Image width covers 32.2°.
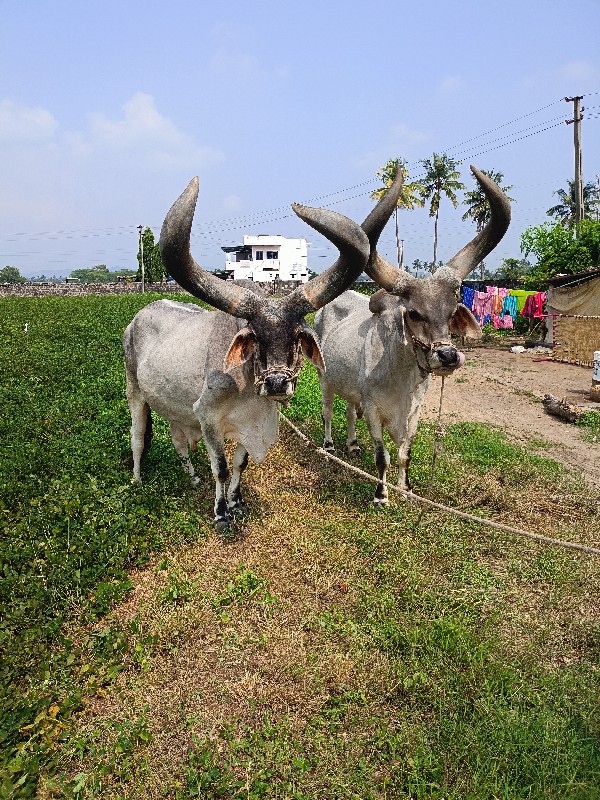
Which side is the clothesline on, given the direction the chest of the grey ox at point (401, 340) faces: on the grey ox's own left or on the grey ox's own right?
on the grey ox's own left

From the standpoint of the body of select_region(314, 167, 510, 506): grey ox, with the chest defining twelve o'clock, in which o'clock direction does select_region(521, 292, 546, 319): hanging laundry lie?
The hanging laundry is roughly at 8 o'clock from the grey ox.

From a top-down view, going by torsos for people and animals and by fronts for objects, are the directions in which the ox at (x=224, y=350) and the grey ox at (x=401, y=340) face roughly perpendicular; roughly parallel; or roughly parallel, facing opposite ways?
roughly parallel

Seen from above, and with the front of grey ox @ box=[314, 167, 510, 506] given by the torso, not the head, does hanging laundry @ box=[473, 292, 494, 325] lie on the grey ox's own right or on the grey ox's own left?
on the grey ox's own left

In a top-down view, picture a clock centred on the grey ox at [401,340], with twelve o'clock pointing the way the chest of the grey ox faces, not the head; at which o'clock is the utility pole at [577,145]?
The utility pole is roughly at 8 o'clock from the grey ox.

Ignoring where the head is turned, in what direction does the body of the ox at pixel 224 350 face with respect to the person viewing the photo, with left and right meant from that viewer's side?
facing the viewer and to the right of the viewer

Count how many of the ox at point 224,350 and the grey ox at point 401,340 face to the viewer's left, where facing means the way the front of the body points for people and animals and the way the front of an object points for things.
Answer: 0

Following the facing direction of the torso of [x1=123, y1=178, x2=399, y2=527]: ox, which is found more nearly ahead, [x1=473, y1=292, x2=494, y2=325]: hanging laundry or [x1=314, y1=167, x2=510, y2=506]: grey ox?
the grey ox
